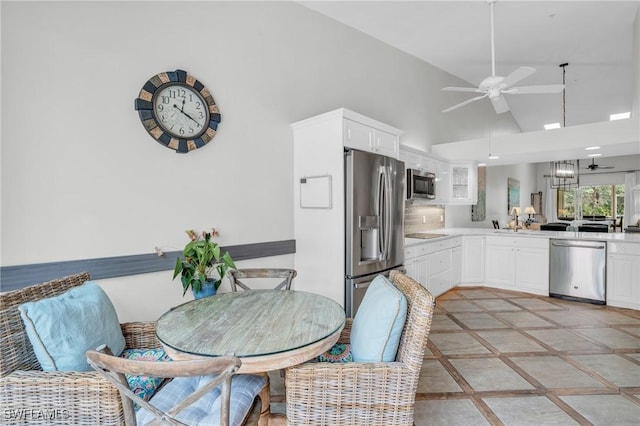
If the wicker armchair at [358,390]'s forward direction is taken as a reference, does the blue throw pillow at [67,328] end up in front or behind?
in front

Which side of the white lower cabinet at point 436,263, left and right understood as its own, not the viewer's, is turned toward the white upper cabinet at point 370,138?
right

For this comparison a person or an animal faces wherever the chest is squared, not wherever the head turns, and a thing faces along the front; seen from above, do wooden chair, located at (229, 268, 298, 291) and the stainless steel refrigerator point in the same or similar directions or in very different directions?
same or similar directions

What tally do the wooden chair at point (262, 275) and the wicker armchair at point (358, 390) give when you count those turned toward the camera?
1

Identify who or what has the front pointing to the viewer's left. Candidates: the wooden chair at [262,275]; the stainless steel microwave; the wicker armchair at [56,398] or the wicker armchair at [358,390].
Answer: the wicker armchair at [358,390]

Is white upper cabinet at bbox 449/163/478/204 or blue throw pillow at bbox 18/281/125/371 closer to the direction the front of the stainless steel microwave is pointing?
the blue throw pillow

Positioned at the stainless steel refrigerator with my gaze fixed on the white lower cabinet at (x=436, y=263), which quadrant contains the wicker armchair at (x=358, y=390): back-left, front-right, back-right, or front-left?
back-right

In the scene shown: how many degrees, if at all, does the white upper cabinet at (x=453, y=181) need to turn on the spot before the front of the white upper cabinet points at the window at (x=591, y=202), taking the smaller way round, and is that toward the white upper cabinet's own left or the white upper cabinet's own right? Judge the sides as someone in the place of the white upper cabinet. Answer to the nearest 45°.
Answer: approximately 90° to the white upper cabinet's own left

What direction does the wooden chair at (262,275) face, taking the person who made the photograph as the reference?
facing the viewer

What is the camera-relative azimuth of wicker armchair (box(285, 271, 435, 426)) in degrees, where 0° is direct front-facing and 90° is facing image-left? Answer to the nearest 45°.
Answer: approximately 90°

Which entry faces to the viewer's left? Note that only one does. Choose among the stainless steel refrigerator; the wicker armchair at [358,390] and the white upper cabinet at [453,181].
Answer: the wicker armchair

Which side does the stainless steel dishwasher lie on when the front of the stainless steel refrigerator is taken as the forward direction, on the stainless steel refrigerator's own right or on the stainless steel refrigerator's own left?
on the stainless steel refrigerator's own left

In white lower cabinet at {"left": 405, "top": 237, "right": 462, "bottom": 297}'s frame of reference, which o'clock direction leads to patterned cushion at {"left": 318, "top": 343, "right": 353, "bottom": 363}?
The patterned cushion is roughly at 2 o'clock from the white lower cabinet.

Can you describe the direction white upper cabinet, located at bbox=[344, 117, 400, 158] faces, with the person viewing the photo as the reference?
facing the viewer and to the right of the viewer

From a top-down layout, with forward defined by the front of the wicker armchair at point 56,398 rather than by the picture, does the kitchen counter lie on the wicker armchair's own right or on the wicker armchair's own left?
on the wicker armchair's own left

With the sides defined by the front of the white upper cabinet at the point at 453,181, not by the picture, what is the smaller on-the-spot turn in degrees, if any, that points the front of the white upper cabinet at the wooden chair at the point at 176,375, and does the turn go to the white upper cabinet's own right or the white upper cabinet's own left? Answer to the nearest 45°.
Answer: approximately 45° to the white upper cabinet's own right
